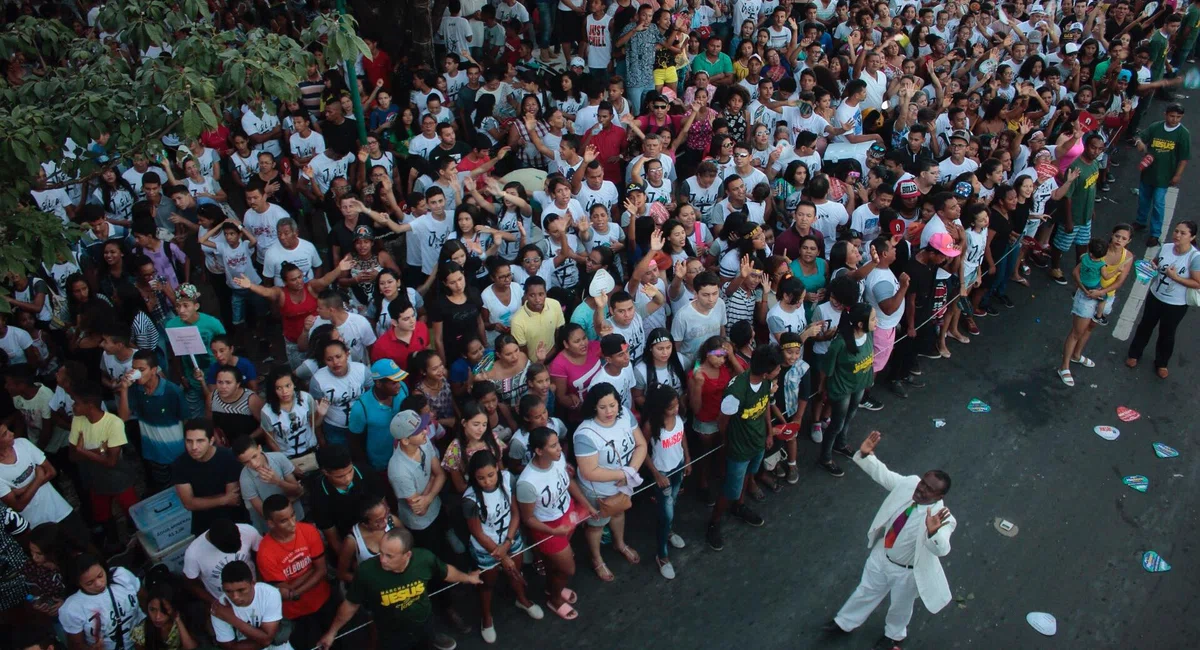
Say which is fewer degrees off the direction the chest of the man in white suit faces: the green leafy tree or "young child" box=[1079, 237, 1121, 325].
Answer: the green leafy tree

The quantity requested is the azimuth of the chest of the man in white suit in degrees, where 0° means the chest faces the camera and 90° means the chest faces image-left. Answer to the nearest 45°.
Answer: approximately 45°

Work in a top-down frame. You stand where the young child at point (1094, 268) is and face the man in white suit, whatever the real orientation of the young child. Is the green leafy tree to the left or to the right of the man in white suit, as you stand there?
right

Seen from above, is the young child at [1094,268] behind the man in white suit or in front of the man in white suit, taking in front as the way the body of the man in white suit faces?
behind
